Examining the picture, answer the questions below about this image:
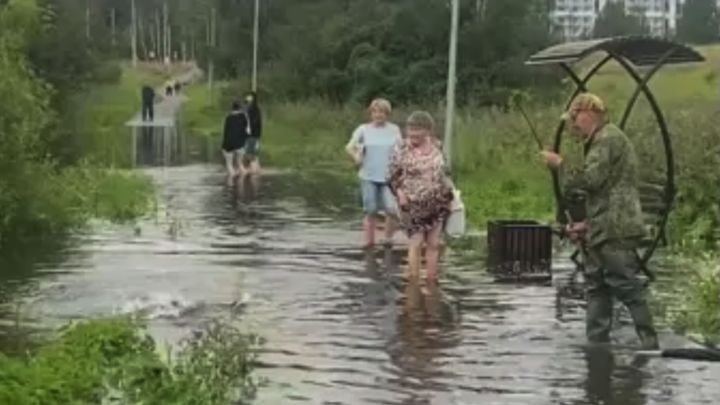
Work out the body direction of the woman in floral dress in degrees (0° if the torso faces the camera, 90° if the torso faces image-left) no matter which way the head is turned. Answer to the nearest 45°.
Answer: approximately 0°

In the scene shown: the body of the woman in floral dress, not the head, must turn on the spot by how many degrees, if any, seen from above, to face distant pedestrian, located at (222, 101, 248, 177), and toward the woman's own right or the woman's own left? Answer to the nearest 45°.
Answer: approximately 180°

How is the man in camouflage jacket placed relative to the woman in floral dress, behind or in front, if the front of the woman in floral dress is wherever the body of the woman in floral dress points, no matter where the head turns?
in front

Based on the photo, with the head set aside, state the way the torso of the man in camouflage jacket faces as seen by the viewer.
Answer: to the viewer's left

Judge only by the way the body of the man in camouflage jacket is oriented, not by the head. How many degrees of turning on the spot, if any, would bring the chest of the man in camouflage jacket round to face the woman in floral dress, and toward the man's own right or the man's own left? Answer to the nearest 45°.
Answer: approximately 45° to the man's own right

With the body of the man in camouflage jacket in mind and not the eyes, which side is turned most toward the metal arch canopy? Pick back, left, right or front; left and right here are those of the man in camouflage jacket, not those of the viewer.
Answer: right

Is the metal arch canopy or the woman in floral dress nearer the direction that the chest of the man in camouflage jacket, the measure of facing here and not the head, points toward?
the woman in floral dress

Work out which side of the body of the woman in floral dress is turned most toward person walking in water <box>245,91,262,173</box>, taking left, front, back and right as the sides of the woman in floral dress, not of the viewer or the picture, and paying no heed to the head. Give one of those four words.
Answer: back

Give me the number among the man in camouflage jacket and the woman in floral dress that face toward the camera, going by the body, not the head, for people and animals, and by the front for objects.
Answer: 1

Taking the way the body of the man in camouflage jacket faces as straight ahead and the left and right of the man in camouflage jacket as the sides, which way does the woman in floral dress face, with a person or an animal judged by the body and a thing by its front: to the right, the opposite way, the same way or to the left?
to the left
